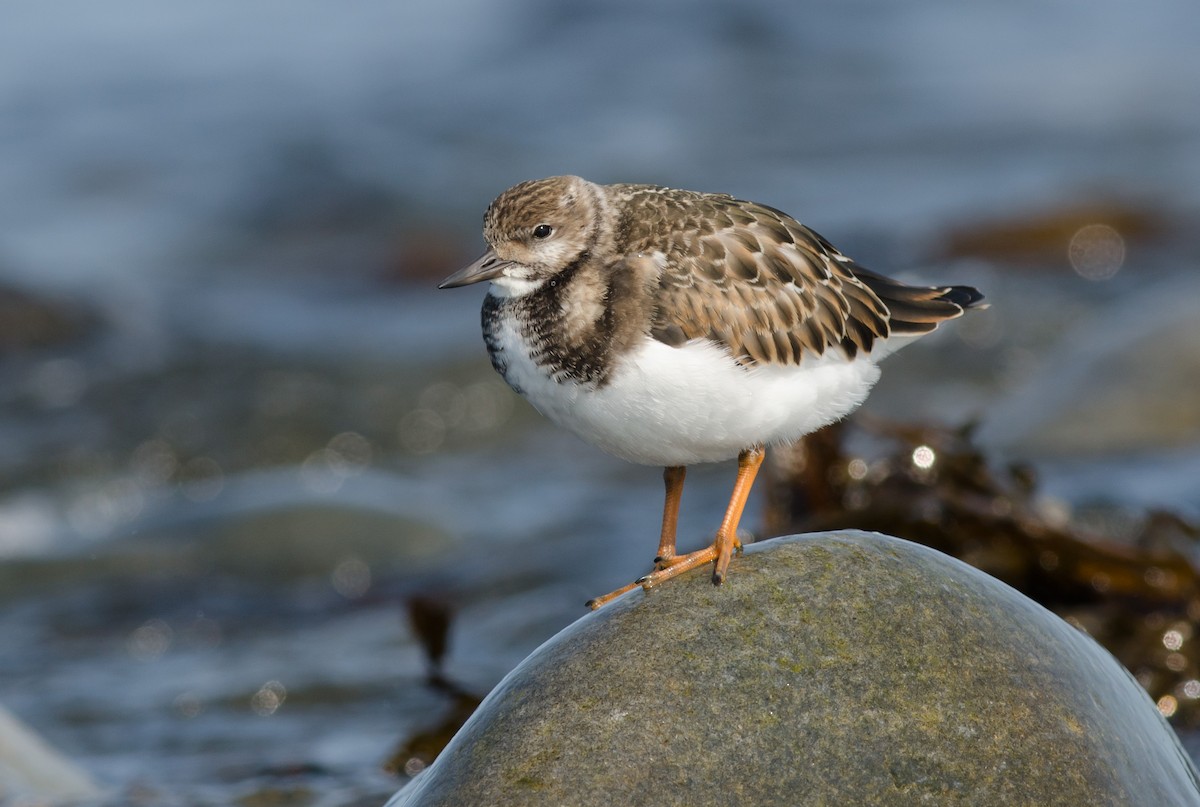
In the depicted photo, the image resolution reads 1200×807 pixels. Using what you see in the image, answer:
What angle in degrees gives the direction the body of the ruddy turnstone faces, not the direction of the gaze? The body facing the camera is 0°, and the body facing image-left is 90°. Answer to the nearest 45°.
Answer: approximately 90°

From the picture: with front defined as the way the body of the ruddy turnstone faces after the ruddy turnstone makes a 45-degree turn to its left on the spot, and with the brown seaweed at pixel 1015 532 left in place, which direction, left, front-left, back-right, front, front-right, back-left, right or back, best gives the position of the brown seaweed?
back
